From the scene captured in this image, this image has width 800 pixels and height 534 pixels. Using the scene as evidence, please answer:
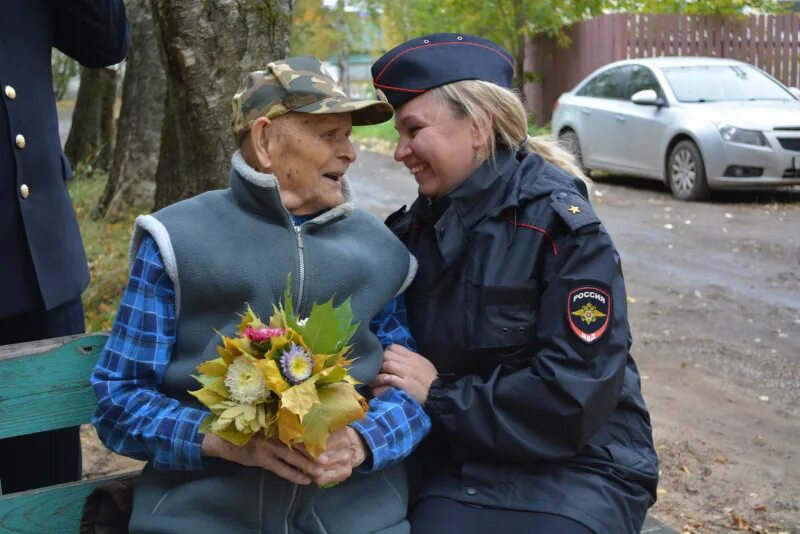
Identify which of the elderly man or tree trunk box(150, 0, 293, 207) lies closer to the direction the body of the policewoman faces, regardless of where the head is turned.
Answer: the elderly man

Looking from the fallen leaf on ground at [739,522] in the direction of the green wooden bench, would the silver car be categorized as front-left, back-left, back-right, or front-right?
back-right

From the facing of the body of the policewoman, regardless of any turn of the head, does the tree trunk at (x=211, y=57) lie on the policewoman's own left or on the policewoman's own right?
on the policewoman's own right

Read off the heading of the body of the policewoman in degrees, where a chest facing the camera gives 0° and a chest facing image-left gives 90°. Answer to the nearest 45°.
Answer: approximately 45°

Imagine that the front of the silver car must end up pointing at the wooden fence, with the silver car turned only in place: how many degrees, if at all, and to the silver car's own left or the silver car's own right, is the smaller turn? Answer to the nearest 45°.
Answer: approximately 135° to the silver car's own left

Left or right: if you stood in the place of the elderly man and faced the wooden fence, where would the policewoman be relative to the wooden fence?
right

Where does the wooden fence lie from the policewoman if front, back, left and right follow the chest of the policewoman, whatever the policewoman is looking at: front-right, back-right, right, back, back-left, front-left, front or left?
back-right

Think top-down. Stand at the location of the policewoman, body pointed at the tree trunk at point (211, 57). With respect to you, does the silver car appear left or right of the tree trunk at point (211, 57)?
right

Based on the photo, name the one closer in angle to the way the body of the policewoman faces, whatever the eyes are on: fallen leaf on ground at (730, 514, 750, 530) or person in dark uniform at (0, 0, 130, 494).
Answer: the person in dark uniform

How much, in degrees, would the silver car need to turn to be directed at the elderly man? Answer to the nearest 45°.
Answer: approximately 45° to its right

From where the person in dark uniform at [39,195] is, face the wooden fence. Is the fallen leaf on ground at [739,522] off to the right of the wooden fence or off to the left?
right

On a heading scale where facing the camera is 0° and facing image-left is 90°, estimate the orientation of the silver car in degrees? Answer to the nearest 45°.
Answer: approximately 315°
